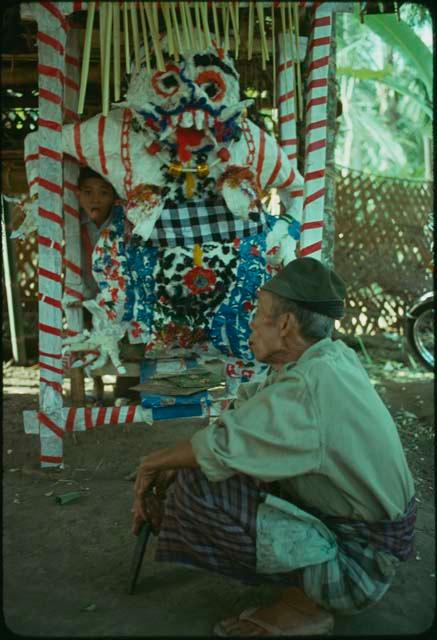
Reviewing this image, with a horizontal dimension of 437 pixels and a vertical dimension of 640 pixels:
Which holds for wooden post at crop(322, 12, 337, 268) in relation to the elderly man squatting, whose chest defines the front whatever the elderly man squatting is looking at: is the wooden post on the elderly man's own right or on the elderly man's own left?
on the elderly man's own right

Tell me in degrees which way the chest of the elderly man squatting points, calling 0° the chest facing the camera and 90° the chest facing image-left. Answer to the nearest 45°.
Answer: approximately 90°

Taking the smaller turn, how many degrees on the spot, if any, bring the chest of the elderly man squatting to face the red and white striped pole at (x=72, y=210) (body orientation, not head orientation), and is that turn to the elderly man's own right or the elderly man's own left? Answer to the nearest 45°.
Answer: approximately 45° to the elderly man's own right

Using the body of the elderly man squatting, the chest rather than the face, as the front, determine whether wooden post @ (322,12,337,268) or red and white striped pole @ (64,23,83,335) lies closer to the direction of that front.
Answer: the red and white striped pole

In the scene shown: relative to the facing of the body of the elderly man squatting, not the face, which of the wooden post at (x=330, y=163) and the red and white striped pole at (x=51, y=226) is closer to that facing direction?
the red and white striped pole
